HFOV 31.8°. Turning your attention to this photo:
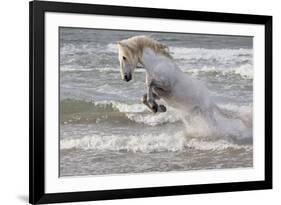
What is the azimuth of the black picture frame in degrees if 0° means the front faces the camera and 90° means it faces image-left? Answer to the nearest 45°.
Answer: approximately 315°
